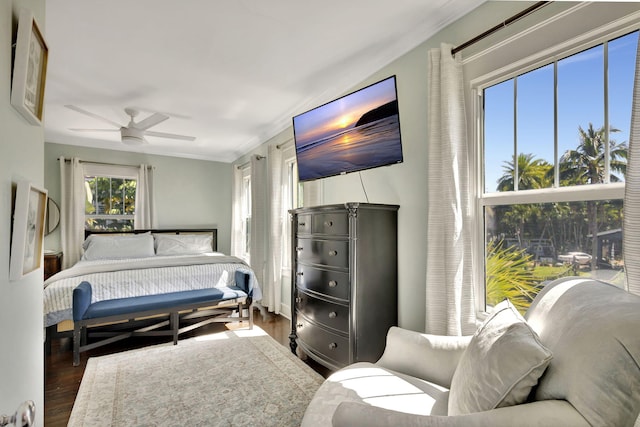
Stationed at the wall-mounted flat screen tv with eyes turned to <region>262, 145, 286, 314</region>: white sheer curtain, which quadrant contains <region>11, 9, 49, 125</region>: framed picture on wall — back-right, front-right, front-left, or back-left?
back-left

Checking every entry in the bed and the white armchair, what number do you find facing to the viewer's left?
1

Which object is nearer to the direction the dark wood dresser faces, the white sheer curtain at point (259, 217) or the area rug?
the area rug

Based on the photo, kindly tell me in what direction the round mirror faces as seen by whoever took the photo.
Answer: facing the viewer

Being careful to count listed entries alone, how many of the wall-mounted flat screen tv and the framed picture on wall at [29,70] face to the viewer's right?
1

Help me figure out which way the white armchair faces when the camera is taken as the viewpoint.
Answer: facing to the left of the viewer

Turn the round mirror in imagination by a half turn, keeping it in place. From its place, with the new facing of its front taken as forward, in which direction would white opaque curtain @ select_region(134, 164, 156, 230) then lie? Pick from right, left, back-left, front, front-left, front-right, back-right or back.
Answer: right

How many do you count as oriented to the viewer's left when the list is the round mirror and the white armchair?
1

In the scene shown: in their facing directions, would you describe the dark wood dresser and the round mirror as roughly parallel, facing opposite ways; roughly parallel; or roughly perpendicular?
roughly perpendicular

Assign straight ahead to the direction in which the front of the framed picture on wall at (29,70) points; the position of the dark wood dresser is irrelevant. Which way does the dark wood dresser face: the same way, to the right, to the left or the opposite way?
the opposite way

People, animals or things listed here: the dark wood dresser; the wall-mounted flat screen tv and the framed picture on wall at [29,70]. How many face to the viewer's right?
1

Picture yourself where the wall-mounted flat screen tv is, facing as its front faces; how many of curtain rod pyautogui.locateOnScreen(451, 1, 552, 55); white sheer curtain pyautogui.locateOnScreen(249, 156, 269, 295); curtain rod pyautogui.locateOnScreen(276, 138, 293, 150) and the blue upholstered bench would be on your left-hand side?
1

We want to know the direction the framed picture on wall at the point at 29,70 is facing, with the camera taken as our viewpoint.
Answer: facing to the right of the viewer

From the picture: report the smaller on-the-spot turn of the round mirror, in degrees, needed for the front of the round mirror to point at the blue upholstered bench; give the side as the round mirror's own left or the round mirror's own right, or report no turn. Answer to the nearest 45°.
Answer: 0° — it already faces it

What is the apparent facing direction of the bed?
toward the camera

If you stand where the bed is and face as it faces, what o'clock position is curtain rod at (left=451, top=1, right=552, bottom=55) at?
The curtain rod is roughly at 11 o'clock from the bed.

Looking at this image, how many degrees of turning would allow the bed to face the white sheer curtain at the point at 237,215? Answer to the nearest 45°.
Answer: approximately 135° to its left
